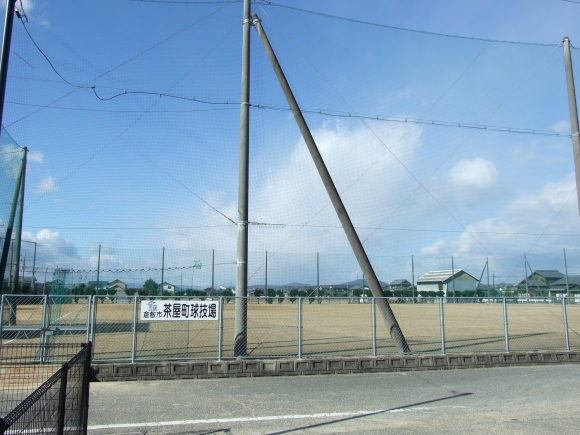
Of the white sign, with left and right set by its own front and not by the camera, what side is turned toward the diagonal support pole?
left

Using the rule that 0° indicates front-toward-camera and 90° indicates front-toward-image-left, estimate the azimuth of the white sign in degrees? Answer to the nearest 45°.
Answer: approximately 0°

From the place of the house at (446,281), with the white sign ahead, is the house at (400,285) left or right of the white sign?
right

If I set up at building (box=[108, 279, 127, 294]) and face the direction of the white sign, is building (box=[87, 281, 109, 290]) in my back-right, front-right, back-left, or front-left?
back-right

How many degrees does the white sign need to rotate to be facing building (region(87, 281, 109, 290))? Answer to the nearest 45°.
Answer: approximately 180°

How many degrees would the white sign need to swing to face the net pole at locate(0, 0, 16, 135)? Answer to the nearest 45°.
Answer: approximately 45° to its right

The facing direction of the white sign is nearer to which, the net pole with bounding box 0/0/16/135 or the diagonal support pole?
the net pole

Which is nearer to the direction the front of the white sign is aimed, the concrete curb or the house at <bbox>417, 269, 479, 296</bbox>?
the concrete curb

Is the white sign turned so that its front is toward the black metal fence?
yes

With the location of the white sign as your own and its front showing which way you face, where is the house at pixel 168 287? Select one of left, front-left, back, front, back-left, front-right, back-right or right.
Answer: back

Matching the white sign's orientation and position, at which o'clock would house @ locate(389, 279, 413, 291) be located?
The house is roughly at 7 o'clock from the white sign.
